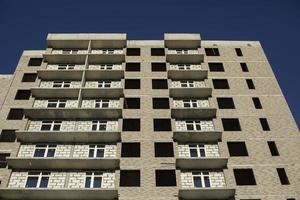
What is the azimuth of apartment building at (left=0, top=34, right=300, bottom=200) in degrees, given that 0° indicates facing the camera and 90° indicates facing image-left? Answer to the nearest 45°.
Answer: approximately 0°
